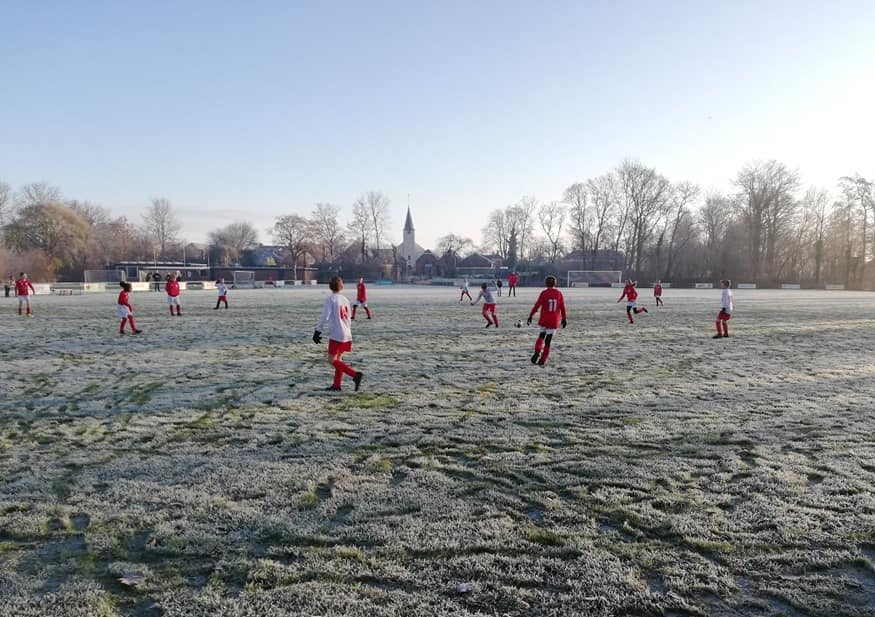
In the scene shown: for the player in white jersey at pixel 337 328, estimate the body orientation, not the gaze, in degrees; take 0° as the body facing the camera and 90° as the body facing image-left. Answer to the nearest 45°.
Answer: approximately 135°

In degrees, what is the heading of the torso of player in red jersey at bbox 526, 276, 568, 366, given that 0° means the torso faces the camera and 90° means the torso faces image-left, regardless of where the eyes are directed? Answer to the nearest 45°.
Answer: approximately 180°

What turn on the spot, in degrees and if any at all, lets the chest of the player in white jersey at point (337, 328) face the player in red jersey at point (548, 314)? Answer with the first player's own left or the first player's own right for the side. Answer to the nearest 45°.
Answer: approximately 90° to the first player's own right

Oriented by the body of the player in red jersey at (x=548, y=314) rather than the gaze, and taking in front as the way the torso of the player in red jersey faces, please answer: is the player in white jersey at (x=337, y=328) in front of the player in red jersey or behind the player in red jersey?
behind
